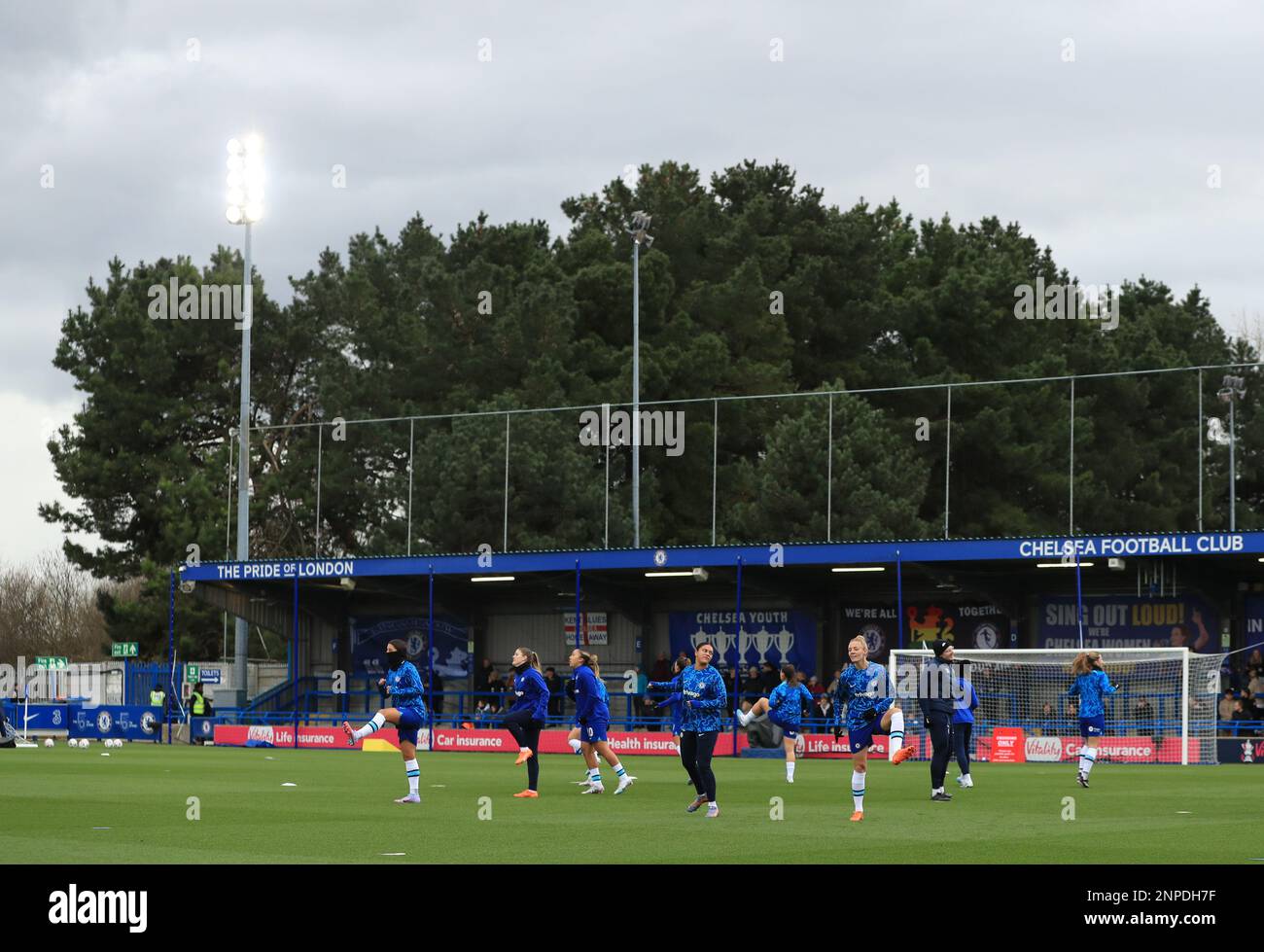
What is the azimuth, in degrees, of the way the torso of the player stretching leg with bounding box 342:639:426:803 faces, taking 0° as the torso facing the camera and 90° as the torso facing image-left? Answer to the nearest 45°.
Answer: approximately 90°

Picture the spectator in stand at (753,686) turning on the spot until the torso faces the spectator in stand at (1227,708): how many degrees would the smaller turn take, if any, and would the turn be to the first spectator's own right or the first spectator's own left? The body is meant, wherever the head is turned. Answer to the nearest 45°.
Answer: approximately 45° to the first spectator's own left

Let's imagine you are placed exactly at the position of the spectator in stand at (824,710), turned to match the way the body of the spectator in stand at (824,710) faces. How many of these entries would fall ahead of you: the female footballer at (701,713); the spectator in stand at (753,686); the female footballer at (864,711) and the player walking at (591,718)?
3

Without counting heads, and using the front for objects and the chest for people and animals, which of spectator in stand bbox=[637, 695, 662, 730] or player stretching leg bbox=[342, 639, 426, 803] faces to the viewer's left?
the player stretching leg

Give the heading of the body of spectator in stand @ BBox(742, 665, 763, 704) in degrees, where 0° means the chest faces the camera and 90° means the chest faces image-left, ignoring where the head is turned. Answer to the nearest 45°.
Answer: approximately 0°

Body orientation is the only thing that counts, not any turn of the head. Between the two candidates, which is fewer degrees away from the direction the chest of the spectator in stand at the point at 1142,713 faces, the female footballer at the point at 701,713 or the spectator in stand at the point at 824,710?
the female footballer

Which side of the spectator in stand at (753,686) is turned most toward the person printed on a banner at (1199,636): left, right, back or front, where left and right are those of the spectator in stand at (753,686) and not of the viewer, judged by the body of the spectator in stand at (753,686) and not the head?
left
